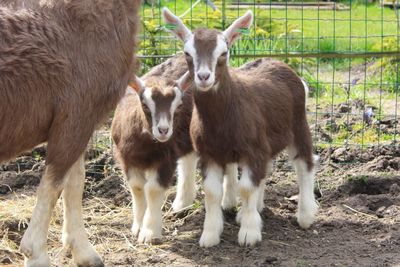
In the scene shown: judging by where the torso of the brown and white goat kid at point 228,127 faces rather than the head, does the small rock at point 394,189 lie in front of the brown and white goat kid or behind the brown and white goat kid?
behind

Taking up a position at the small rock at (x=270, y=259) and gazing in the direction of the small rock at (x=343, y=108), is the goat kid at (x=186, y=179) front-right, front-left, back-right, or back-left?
front-left

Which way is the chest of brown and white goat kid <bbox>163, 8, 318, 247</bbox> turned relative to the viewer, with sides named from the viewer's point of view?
facing the viewer and to the left of the viewer

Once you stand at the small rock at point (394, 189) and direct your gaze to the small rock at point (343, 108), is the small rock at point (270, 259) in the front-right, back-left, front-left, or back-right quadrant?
back-left

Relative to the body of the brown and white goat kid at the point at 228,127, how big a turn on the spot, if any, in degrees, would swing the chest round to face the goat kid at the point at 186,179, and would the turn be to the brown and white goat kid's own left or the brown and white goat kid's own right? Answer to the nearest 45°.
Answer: approximately 90° to the brown and white goat kid's own right

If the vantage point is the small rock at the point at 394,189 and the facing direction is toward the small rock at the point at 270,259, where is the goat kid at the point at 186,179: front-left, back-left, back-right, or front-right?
front-right

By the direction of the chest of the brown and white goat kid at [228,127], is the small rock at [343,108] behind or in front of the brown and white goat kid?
behind

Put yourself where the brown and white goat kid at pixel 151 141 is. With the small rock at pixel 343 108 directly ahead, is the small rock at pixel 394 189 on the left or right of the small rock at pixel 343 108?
right

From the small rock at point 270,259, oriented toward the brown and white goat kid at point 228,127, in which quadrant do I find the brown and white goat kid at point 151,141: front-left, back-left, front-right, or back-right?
front-left
